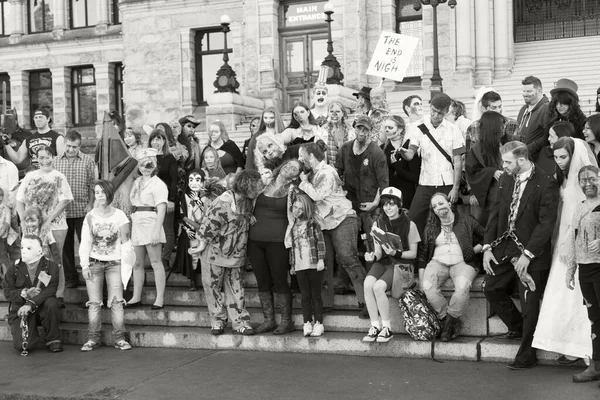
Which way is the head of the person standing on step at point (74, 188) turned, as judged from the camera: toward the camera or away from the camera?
toward the camera

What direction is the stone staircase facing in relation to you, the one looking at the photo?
facing the viewer

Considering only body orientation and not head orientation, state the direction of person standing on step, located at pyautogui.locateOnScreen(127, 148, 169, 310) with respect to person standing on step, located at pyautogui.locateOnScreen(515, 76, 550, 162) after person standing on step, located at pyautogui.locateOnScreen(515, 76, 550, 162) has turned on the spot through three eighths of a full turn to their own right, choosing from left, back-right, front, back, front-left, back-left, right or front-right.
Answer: left

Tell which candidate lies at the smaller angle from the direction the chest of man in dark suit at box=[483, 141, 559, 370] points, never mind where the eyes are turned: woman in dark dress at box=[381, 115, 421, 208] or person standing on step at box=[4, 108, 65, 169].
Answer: the person standing on step

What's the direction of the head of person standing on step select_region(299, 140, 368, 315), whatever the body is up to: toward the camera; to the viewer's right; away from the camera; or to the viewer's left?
to the viewer's left

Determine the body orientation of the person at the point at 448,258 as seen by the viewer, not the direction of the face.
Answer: toward the camera

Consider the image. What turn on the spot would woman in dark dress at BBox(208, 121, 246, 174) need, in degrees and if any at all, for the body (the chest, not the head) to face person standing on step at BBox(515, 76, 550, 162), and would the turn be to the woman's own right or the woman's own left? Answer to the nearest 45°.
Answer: approximately 90° to the woman's own left

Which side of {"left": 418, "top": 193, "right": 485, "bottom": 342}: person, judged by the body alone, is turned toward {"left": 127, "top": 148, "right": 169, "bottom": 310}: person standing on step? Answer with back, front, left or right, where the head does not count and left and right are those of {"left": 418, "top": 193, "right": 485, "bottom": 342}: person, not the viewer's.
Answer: right

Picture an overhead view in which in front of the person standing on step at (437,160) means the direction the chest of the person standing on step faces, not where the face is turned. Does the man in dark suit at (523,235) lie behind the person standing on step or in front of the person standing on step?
in front

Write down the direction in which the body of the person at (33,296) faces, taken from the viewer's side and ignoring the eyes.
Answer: toward the camera

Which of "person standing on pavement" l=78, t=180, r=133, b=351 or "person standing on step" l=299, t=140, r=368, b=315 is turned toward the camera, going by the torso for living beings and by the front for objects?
"person standing on pavement" l=78, t=180, r=133, b=351

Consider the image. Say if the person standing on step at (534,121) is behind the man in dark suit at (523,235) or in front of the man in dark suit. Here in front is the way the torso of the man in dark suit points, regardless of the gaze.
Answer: behind
